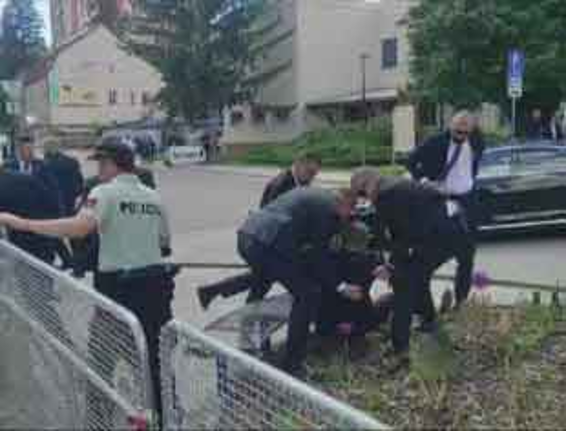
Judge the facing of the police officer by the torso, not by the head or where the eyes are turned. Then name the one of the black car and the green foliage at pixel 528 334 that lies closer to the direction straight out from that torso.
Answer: the black car

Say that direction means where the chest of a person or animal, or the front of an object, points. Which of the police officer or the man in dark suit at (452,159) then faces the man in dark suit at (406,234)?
the man in dark suit at (452,159)

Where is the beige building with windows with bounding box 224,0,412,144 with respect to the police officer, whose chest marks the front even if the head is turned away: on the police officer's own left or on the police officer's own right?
on the police officer's own right

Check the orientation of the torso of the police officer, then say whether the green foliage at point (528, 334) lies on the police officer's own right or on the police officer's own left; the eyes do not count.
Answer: on the police officer's own right

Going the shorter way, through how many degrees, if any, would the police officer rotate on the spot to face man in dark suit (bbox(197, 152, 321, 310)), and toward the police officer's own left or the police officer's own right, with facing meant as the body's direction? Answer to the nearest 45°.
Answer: approximately 90° to the police officer's own right

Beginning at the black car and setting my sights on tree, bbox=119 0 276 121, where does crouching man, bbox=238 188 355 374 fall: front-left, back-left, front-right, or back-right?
back-left

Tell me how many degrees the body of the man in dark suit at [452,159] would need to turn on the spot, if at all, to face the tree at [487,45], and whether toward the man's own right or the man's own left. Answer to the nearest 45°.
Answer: approximately 180°

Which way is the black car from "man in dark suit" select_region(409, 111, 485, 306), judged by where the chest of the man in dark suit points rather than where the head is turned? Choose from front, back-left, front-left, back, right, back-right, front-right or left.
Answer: back

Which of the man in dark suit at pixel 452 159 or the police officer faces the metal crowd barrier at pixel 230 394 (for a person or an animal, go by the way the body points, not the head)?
the man in dark suit

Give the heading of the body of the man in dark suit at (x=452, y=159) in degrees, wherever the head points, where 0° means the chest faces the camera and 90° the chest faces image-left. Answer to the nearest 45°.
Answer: approximately 0°
